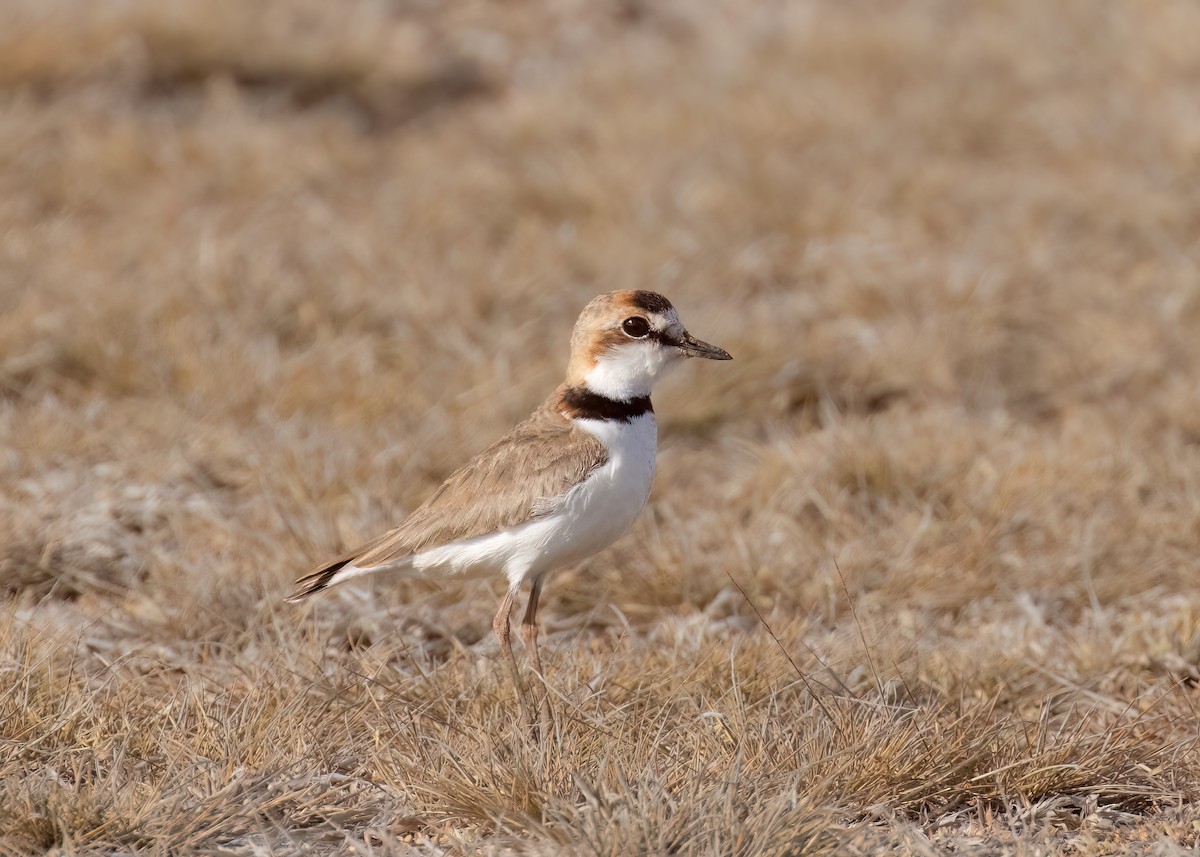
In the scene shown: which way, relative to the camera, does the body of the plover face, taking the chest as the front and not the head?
to the viewer's right
